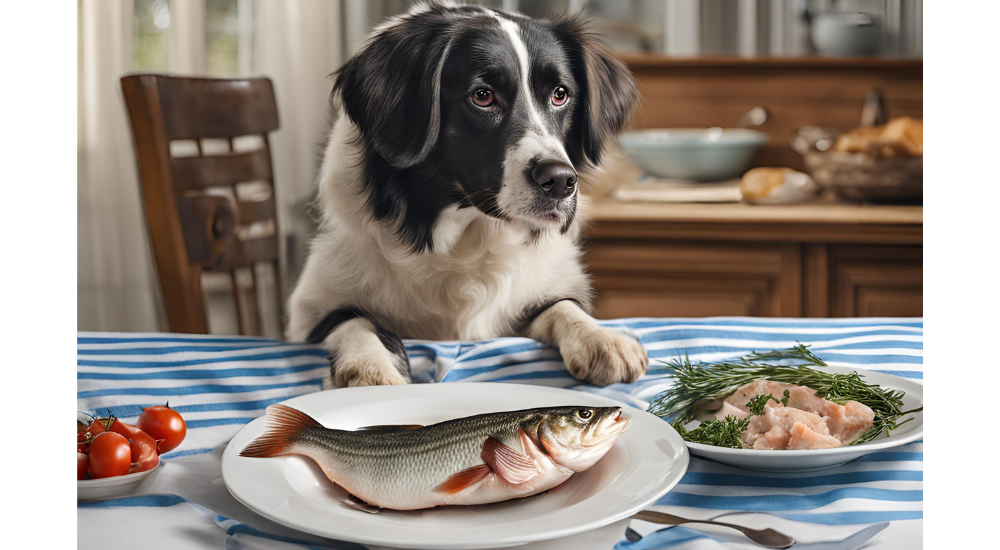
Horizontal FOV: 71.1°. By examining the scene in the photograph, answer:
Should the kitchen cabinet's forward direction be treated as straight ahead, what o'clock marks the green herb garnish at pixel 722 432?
The green herb garnish is roughly at 12 o'clock from the kitchen cabinet.

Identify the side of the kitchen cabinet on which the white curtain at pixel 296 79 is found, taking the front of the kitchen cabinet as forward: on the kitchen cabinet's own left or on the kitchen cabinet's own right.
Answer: on the kitchen cabinet's own right

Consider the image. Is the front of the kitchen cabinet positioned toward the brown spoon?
yes

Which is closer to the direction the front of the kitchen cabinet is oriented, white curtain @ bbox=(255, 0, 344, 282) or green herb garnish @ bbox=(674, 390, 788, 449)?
the green herb garnish

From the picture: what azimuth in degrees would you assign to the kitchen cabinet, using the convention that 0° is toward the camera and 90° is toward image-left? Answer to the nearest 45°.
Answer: approximately 0°

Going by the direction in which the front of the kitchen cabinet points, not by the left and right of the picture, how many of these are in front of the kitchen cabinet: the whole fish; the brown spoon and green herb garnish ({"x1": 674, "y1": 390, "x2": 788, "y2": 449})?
3

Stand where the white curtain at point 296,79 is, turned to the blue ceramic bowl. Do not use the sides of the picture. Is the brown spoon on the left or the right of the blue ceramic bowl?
right

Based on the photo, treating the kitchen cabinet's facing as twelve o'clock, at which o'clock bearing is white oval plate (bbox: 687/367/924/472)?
The white oval plate is roughly at 12 o'clock from the kitchen cabinet.

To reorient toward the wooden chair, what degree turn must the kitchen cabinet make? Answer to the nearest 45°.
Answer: approximately 45° to its right
